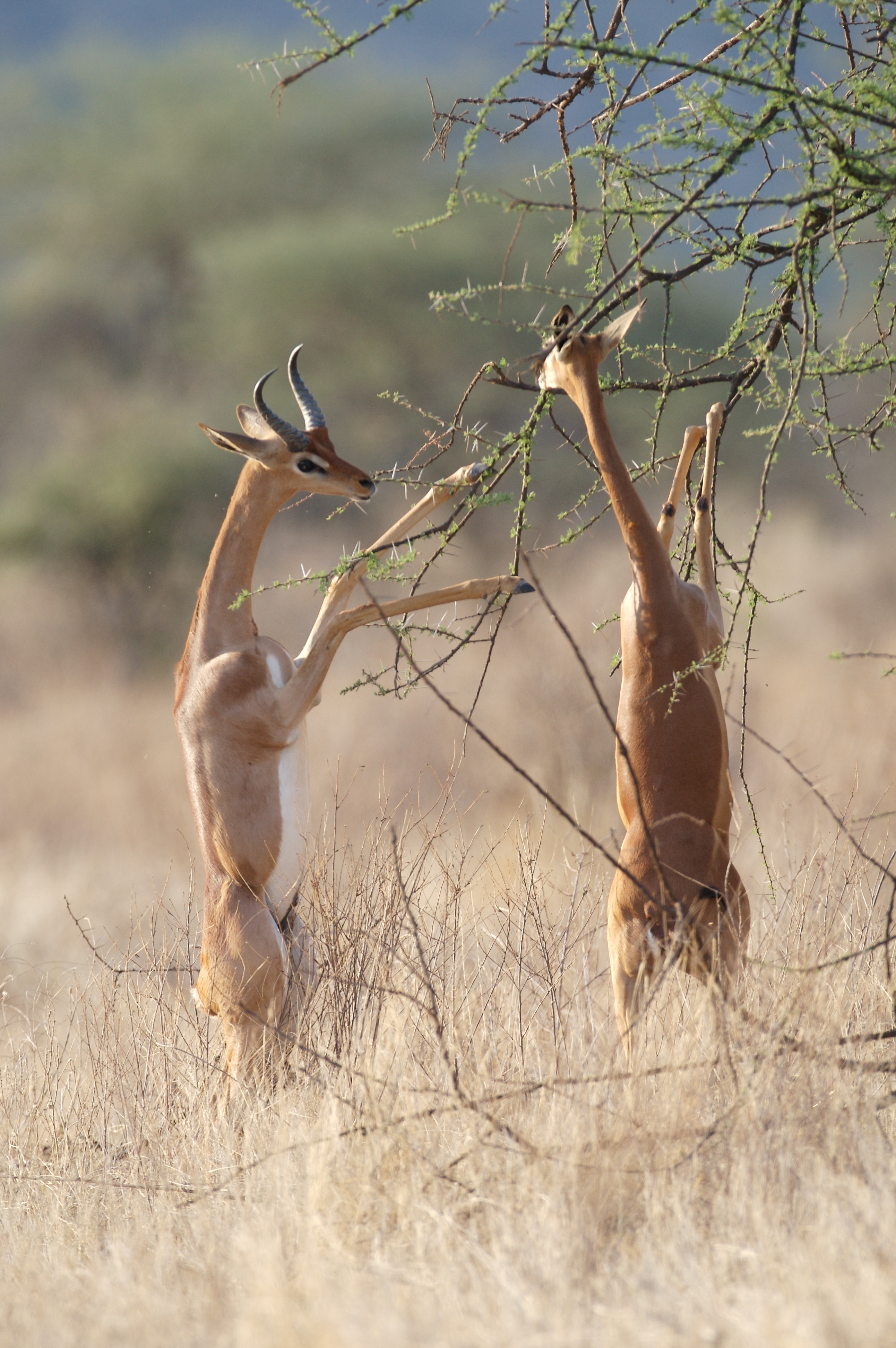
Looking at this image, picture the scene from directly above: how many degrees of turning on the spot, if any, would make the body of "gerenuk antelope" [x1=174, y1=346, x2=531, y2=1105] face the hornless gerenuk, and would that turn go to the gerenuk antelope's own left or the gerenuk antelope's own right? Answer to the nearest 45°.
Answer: approximately 45° to the gerenuk antelope's own right

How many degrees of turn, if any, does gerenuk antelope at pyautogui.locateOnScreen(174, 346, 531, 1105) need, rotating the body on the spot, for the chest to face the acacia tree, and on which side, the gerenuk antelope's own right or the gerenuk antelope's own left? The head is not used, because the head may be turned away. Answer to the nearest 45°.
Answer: approximately 45° to the gerenuk antelope's own right

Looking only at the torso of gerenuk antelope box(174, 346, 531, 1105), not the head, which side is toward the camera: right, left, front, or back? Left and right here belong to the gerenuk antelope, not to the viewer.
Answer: right
